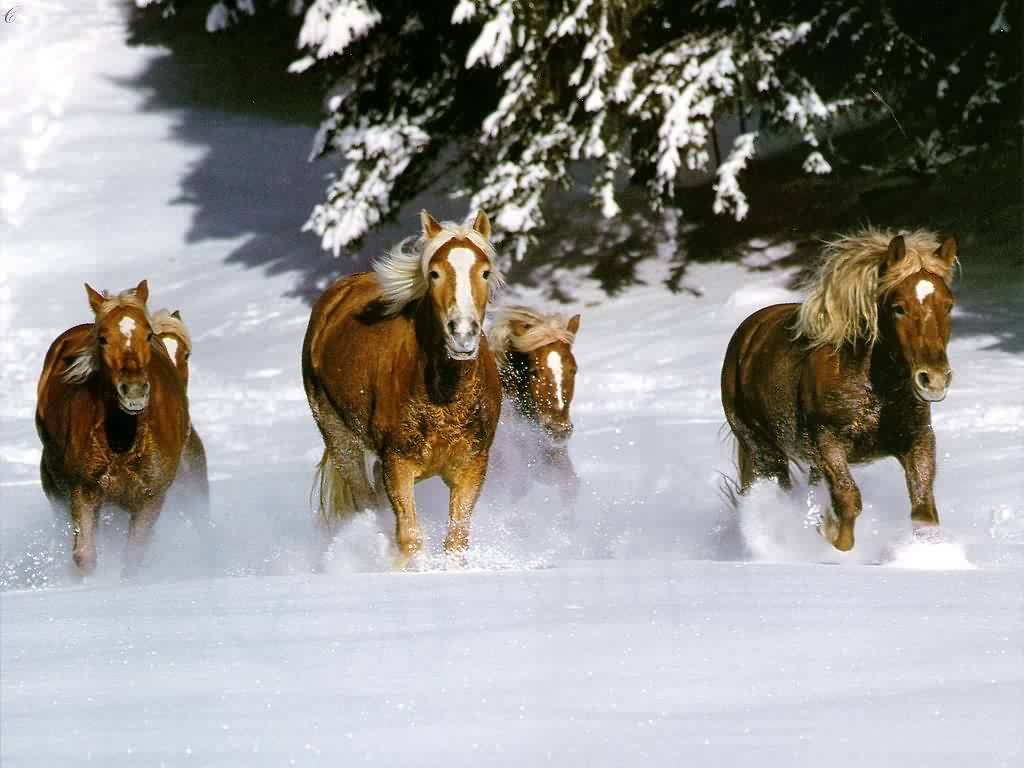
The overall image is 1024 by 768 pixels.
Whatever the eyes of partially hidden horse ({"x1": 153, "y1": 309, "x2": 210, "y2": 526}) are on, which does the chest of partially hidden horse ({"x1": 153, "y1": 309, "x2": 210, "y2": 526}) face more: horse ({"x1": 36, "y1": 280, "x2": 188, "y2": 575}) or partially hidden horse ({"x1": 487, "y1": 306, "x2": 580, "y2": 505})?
the horse

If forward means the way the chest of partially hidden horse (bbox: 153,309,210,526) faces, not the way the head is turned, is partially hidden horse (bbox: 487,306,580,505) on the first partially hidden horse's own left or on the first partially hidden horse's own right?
on the first partially hidden horse's own left

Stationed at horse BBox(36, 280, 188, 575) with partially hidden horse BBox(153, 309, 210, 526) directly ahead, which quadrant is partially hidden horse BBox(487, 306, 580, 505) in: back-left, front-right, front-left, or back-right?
front-right

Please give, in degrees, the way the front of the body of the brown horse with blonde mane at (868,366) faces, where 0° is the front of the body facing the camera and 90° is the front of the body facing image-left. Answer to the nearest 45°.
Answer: approximately 315°

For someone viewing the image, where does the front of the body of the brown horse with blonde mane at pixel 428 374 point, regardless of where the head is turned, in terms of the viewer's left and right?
facing the viewer and to the right of the viewer

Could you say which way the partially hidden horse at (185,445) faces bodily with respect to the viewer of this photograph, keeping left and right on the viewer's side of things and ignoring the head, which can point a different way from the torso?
facing the viewer

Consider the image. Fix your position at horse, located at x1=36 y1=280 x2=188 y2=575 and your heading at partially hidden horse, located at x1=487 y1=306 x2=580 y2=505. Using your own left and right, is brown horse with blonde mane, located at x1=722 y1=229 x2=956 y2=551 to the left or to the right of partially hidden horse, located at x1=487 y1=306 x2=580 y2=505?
right

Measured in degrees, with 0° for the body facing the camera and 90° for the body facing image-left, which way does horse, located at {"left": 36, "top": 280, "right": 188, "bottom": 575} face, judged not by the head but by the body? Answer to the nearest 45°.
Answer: approximately 0°

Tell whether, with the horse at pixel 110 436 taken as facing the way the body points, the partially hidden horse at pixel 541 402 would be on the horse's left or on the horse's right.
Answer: on the horse's left

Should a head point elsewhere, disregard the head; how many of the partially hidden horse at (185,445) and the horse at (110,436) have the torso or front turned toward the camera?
2

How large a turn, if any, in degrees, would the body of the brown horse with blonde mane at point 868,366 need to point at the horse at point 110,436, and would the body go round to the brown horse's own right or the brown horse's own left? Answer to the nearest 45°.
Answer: approximately 135° to the brown horse's own right

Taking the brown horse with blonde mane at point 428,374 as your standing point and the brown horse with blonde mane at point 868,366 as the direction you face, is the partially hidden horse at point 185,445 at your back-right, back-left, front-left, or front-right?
back-left

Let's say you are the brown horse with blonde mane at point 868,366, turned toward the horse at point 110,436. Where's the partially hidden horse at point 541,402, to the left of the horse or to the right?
right

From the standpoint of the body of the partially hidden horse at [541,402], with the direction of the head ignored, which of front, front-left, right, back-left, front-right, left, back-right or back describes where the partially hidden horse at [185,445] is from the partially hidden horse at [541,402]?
back-right

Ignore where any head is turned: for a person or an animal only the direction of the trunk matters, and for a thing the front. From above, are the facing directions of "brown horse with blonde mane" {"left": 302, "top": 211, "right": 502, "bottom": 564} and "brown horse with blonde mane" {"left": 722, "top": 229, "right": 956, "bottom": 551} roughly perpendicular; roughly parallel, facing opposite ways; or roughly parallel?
roughly parallel

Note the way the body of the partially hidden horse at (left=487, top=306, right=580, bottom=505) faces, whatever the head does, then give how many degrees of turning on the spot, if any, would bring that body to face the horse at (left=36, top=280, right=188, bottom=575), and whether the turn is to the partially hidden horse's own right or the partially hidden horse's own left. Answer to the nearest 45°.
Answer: approximately 90° to the partially hidden horse's own right

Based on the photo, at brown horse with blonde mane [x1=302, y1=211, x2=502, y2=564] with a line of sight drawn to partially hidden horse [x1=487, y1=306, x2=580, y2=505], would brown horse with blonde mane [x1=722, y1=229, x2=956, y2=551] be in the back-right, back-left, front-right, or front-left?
front-right
